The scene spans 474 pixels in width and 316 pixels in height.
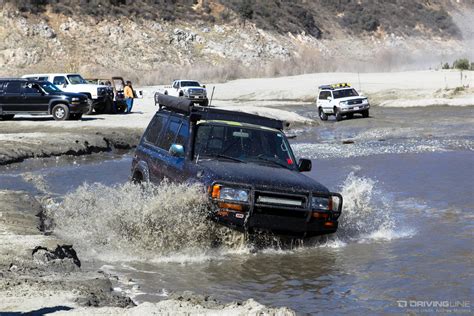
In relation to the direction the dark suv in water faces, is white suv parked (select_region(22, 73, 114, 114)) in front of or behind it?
behind

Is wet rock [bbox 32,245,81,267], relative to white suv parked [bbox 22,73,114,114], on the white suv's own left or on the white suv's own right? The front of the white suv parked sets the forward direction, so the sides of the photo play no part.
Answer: on the white suv's own right

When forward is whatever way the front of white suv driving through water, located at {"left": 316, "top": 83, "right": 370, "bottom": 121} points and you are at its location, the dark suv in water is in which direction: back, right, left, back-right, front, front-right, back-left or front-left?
front-right

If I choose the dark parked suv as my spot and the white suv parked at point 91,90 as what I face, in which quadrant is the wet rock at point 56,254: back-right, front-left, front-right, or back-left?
back-right

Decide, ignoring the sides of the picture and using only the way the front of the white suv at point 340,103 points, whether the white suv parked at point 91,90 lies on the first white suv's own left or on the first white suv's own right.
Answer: on the first white suv's own right

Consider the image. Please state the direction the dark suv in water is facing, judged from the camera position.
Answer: facing the viewer and to the right of the viewer

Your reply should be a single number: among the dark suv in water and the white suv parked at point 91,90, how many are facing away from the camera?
0

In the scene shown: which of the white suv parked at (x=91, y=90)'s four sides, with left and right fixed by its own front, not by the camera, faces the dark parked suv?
right
